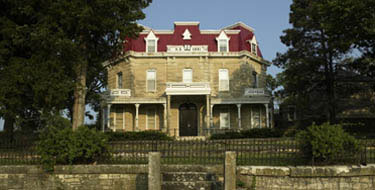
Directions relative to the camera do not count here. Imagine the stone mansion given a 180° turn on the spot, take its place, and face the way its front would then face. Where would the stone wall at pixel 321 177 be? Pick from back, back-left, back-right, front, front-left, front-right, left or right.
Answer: back

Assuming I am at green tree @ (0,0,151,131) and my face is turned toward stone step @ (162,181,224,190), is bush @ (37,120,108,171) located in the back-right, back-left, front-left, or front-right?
front-right

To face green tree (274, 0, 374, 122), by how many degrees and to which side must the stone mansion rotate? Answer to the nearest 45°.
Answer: approximately 90° to its left

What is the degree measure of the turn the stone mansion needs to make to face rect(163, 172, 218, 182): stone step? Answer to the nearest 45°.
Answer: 0° — it already faces it

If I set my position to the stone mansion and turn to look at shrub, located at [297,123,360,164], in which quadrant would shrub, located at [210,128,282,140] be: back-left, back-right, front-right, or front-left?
front-left

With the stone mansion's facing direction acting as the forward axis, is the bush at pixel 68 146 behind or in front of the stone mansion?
in front

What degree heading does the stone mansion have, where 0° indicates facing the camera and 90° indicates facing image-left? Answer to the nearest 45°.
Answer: approximately 0°

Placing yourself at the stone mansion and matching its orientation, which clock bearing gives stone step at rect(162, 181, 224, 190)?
The stone step is roughly at 12 o'clock from the stone mansion.

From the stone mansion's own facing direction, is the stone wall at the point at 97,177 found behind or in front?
in front
